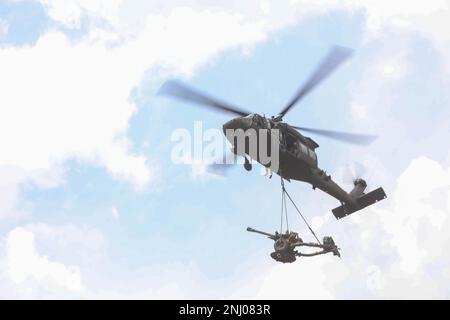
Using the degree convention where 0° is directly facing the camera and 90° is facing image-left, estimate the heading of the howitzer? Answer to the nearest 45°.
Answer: approximately 90°
